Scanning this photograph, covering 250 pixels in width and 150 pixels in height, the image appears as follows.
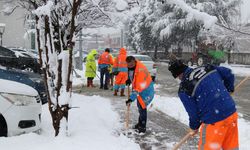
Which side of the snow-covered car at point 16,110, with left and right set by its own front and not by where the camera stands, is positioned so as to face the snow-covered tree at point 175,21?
left

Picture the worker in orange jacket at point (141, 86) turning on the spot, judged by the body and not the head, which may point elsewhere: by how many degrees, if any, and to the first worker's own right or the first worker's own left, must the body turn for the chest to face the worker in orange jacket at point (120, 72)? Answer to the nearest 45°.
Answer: approximately 135° to the first worker's own right

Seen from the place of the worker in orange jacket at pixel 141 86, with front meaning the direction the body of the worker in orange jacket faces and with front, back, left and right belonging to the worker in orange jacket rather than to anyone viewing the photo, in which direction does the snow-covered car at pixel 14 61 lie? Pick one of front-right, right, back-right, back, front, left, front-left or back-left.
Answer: right

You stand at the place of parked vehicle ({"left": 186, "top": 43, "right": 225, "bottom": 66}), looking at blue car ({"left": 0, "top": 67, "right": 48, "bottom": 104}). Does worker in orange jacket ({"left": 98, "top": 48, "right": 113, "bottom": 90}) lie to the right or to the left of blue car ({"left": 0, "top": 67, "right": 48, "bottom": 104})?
right

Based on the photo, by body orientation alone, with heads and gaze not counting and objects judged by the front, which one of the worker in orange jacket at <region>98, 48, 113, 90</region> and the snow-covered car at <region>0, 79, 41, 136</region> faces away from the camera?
the worker in orange jacket

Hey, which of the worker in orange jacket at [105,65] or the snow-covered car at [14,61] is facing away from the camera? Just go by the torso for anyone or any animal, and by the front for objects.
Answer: the worker in orange jacket

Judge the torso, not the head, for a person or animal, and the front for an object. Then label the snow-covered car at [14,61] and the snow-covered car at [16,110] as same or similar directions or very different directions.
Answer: same or similar directions

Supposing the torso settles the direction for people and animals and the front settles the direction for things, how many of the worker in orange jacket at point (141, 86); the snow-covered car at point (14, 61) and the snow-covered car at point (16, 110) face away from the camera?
0

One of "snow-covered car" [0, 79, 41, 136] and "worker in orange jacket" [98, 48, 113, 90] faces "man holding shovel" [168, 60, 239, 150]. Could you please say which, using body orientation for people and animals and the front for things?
the snow-covered car

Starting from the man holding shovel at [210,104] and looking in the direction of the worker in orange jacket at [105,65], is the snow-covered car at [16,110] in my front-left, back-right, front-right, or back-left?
front-left

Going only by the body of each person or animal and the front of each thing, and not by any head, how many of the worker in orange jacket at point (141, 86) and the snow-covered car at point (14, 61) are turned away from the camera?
0

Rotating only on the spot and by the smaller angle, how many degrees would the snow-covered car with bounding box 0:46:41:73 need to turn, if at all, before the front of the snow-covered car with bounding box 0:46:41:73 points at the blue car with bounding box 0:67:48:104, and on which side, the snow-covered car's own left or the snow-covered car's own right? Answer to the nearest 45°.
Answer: approximately 45° to the snow-covered car's own right

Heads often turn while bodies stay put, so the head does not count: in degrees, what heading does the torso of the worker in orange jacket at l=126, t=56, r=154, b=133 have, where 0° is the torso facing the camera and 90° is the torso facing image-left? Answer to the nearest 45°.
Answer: approximately 45°

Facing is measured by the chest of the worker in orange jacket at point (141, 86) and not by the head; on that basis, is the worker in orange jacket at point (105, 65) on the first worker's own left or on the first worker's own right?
on the first worker's own right

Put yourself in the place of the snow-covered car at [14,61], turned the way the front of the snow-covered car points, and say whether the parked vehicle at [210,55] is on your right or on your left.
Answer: on your left
